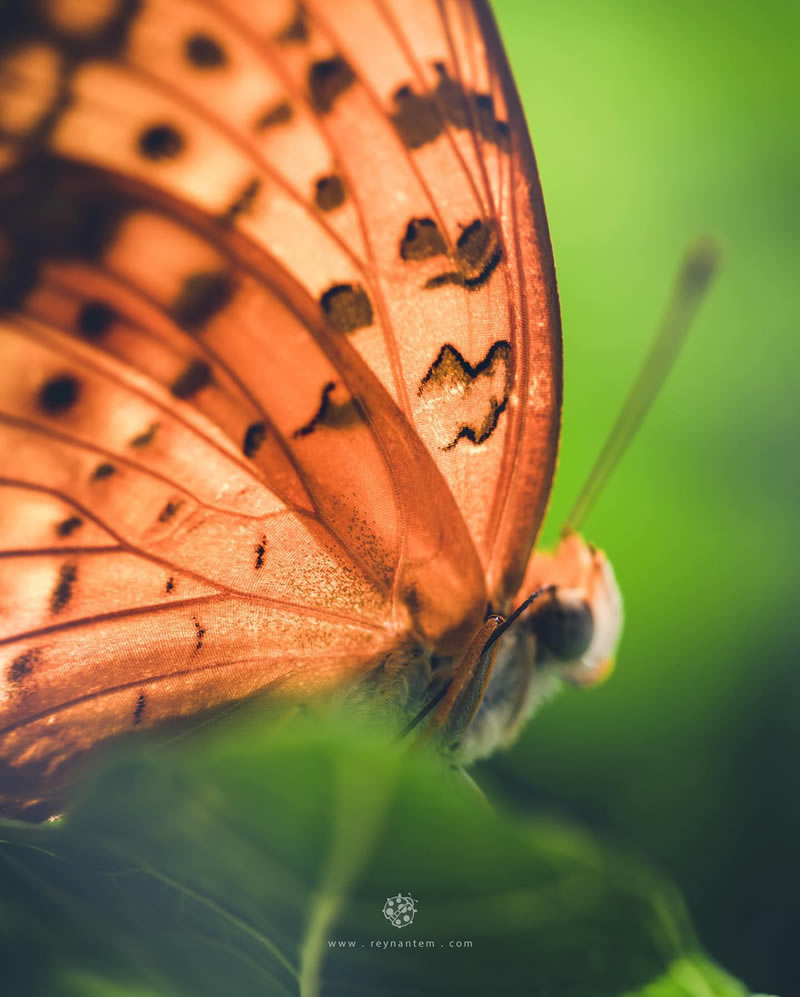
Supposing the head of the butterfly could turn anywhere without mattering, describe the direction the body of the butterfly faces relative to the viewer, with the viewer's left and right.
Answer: facing to the right of the viewer
